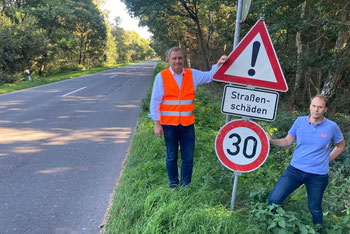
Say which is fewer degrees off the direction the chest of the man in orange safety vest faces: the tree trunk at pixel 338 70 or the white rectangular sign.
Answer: the white rectangular sign

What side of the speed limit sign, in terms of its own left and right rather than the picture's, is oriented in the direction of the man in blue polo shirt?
left

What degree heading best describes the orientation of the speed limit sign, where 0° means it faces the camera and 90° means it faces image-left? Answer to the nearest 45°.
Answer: approximately 0°

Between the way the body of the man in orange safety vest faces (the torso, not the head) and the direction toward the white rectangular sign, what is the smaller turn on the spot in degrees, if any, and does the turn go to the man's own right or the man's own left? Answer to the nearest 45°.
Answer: approximately 45° to the man's own left

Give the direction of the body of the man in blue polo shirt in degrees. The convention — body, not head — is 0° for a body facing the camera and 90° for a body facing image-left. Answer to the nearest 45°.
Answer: approximately 0°

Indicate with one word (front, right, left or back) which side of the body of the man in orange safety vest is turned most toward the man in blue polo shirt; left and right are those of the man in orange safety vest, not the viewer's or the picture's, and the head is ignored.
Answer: left

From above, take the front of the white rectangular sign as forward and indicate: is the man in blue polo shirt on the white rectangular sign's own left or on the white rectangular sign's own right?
on the white rectangular sign's own left

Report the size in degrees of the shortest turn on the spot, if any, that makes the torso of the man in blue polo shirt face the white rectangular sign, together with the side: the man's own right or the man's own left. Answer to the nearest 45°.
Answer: approximately 45° to the man's own right
